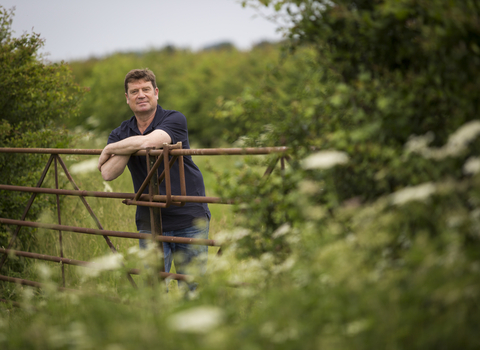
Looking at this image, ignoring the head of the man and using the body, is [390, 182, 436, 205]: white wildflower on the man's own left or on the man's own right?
on the man's own left

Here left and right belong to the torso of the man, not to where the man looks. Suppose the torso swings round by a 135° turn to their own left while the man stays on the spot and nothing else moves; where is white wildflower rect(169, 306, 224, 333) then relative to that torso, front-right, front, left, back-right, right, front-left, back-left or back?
right

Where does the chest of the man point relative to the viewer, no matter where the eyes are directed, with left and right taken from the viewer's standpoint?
facing the viewer and to the left of the viewer
